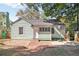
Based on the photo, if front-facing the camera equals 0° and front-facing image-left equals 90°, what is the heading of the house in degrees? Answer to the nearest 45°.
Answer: approximately 0°
